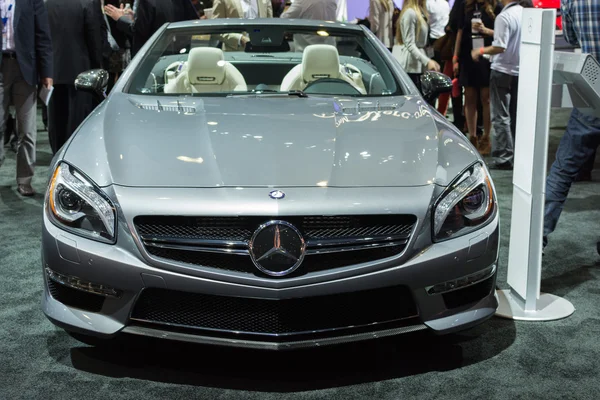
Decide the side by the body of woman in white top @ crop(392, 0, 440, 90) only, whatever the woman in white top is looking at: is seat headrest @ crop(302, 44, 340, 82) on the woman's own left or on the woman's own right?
on the woman's own right

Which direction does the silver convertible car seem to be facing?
toward the camera

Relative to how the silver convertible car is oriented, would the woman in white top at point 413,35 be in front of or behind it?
behind

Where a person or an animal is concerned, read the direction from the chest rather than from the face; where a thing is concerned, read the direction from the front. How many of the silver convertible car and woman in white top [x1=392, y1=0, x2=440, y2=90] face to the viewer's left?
0

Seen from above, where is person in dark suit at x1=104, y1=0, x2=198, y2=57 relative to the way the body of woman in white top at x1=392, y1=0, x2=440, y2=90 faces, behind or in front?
behind
